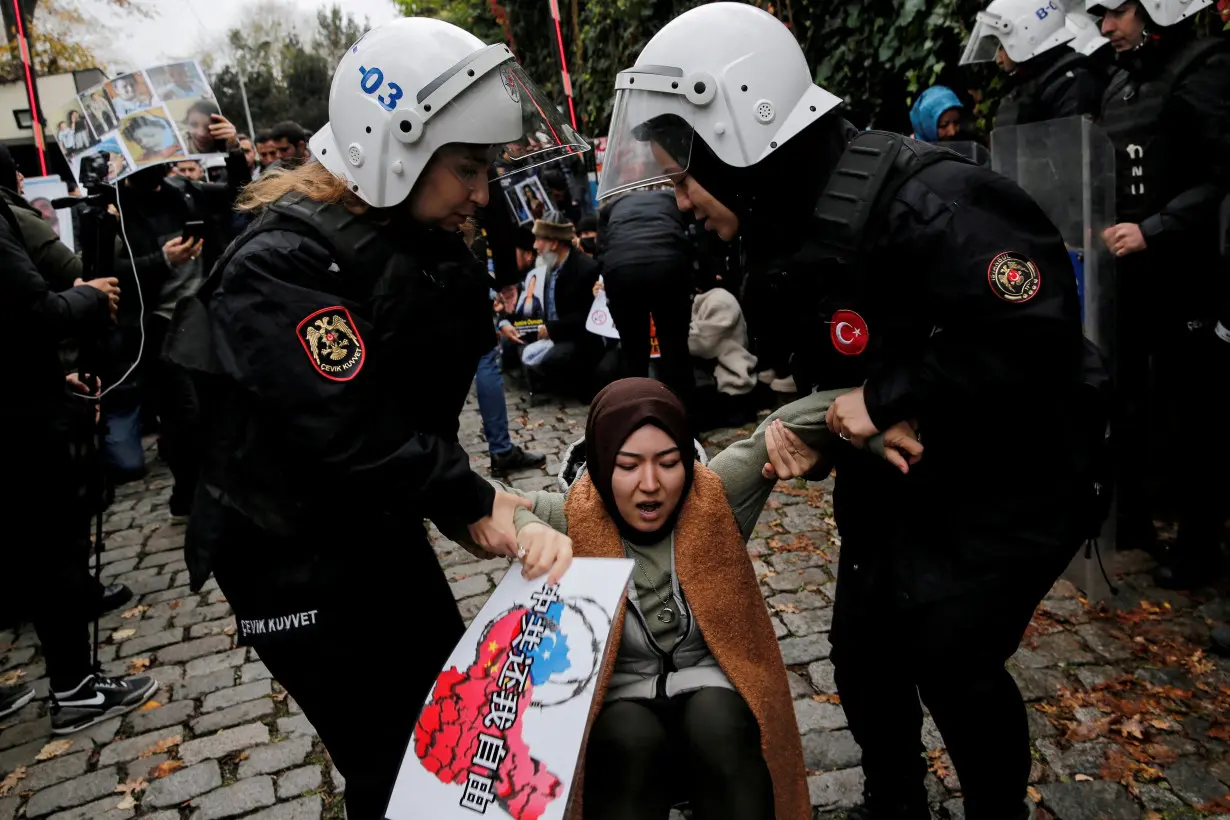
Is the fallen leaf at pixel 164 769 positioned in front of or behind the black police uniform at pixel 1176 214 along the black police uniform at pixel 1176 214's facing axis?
in front

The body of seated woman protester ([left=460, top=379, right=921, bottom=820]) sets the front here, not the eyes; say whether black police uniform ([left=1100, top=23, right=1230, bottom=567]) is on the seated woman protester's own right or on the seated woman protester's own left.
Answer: on the seated woman protester's own left

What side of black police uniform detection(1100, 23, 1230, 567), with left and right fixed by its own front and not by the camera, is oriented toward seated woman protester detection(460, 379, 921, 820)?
front

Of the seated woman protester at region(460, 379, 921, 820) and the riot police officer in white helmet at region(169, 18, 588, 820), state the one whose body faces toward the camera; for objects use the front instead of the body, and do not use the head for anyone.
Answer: the seated woman protester

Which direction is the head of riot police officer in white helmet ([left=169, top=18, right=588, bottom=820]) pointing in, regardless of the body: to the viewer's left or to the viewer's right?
to the viewer's right

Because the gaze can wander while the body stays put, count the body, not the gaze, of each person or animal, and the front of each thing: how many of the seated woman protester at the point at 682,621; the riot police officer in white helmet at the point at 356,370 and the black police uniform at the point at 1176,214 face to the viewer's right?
1

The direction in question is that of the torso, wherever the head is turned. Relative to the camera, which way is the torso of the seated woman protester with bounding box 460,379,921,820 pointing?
toward the camera

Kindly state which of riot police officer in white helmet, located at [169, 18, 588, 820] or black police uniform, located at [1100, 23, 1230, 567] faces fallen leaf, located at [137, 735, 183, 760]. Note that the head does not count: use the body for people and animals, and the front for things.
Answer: the black police uniform

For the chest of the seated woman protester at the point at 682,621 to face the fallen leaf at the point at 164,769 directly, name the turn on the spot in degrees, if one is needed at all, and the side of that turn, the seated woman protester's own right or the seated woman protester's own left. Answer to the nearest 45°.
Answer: approximately 90° to the seated woman protester's own right

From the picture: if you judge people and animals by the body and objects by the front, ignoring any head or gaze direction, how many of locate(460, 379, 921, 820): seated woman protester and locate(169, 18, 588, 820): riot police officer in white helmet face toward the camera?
1

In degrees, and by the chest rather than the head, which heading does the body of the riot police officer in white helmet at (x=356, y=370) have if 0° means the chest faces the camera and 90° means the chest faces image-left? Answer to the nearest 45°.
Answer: approximately 270°

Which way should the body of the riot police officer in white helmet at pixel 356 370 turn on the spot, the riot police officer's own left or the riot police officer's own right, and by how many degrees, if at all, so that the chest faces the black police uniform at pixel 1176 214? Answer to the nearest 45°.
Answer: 0° — they already face it
